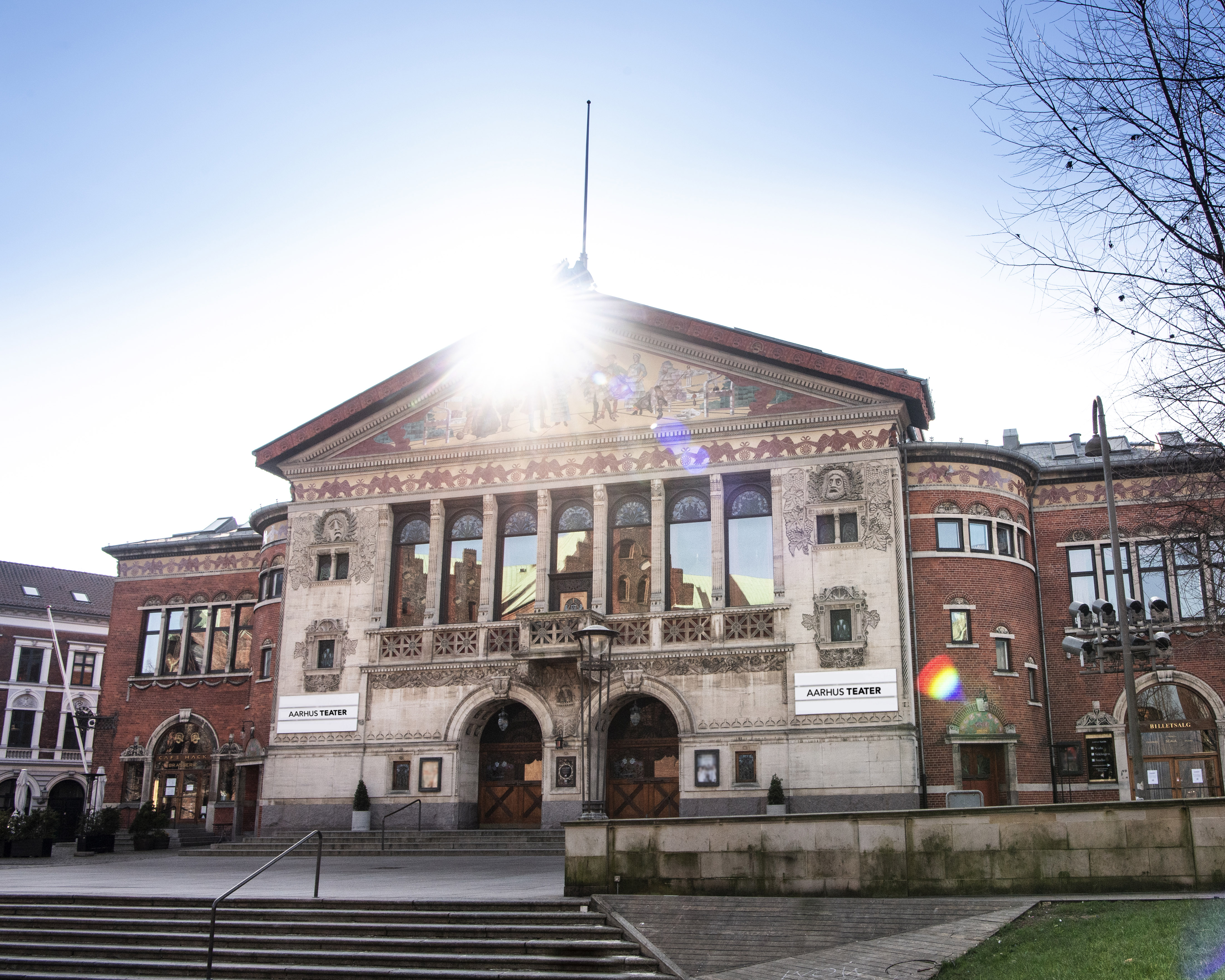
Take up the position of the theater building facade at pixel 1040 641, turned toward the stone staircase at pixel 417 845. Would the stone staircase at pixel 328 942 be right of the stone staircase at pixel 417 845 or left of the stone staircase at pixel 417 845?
left

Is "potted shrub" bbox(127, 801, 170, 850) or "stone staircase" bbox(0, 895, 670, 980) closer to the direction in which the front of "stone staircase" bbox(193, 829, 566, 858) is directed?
the stone staircase

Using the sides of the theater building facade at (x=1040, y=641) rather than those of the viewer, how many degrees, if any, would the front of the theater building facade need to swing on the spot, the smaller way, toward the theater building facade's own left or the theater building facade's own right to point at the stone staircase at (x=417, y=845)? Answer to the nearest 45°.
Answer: approximately 90° to the theater building facade's own right

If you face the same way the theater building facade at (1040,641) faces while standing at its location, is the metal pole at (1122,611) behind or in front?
in front

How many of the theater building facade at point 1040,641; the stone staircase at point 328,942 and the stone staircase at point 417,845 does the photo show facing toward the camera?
3

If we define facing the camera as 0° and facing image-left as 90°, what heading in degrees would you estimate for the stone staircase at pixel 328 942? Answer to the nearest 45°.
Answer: approximately 0°

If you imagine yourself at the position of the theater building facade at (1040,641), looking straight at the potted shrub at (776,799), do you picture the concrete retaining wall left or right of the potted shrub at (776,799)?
left

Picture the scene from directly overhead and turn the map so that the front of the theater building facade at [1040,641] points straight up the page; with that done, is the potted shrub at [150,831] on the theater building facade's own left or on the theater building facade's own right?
on the theater building facade's own right

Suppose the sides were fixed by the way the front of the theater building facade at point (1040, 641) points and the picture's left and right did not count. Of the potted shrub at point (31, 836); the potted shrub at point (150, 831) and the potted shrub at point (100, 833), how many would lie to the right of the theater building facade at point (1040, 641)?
3

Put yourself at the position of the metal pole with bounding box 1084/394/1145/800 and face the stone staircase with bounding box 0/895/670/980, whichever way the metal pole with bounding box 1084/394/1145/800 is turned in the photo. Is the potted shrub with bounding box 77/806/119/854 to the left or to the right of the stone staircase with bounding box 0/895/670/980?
right

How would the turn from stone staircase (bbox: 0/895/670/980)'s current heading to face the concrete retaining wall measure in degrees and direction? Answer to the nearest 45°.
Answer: approximately 90° to its left

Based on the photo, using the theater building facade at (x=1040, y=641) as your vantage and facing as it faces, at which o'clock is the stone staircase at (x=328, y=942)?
The stone staircase is roughly at 1 o'clock from the theater building facade.

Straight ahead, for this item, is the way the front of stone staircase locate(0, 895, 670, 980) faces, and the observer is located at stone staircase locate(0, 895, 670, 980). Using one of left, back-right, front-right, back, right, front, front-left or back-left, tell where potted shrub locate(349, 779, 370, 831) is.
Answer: back

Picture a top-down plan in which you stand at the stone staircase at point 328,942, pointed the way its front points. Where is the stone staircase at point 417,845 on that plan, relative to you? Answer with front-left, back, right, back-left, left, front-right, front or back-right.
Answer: back
